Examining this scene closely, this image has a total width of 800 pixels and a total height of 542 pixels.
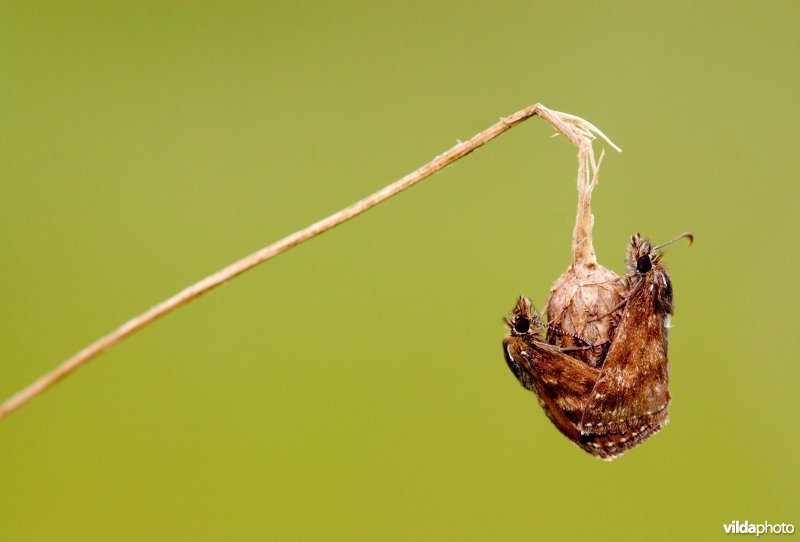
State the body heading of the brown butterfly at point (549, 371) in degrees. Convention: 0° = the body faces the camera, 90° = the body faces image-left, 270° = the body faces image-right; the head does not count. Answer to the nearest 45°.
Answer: approximately 90°
